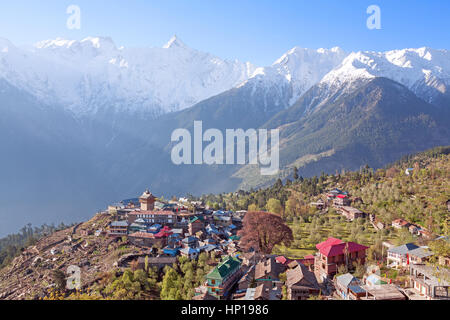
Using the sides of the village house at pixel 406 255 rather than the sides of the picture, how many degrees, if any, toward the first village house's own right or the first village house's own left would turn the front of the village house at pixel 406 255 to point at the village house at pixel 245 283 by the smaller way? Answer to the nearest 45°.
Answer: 0° — it already faces it

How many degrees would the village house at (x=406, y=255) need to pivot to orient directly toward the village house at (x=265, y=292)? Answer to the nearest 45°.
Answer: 0° — it already faces it

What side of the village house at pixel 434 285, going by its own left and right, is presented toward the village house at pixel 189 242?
right

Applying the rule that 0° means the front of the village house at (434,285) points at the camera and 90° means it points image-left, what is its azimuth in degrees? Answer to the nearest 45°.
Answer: approximately 45°

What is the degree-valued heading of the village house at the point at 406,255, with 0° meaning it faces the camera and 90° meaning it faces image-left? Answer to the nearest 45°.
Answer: approximately 45°

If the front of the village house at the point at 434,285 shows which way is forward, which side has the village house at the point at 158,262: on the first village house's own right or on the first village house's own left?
on the first village house's own right

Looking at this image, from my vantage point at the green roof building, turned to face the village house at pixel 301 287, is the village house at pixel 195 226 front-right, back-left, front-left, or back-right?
back-left

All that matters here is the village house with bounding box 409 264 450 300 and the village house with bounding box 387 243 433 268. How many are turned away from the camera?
0
